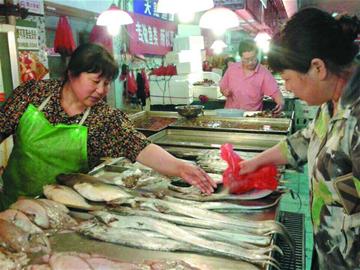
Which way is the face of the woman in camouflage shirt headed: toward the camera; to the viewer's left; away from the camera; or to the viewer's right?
to the viewer's left

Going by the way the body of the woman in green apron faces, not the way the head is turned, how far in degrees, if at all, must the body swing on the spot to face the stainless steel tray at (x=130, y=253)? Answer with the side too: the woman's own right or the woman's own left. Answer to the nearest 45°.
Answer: approximately 45° to the woman's own right

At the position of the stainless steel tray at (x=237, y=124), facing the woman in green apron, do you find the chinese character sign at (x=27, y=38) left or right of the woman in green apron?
right

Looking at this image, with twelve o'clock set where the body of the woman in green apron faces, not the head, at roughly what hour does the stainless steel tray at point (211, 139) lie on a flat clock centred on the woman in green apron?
The stainless steel tray is roughly at 9 o'clock from the woman in green apron.

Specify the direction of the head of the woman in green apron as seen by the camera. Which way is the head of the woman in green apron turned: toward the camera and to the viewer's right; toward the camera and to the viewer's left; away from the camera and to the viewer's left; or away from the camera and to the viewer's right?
toward the camera and to the viewer's right

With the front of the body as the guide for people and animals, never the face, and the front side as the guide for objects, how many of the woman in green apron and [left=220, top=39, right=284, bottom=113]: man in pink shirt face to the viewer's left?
0

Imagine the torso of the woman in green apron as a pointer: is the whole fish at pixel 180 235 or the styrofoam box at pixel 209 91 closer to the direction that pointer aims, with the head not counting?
the whole fish

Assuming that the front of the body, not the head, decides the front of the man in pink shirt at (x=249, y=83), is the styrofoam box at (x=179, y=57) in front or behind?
behind

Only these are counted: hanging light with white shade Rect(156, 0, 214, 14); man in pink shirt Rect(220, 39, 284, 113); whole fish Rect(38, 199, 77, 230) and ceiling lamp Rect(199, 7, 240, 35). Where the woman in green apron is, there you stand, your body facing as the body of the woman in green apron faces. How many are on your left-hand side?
3

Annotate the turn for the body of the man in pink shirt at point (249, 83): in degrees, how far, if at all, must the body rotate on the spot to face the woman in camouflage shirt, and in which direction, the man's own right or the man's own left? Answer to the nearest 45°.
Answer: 0° — they already face them

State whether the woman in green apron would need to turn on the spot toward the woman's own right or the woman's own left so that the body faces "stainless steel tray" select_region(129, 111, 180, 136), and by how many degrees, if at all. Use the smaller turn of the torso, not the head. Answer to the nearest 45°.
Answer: approximately 135° to the woman's own left

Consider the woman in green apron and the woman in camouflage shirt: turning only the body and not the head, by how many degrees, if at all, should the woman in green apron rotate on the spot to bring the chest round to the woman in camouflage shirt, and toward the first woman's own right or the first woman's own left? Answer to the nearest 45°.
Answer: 0° — they already face them

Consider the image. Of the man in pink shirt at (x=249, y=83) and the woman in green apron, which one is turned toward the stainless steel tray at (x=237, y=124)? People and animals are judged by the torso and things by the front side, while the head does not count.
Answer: the man in pink shirt

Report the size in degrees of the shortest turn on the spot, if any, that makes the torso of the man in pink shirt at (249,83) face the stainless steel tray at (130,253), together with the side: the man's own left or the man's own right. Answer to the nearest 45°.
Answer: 0° — they already face it

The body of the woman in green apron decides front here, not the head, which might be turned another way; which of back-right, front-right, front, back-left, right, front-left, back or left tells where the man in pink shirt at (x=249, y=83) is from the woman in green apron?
left

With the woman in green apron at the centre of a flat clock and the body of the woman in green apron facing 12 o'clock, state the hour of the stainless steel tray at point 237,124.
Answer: The stainless steel tray is roughly at 9 o'clock from the woman in green apron.

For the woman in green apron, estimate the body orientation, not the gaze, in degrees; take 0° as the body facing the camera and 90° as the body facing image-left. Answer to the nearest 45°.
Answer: approximately 315°

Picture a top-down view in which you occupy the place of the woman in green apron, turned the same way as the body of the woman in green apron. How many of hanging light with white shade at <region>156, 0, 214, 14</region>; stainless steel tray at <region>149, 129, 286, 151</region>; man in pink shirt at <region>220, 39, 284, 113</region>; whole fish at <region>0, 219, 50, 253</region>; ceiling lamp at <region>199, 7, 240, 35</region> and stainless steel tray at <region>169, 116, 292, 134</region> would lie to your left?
5
